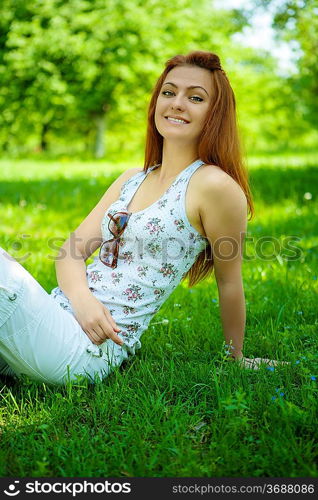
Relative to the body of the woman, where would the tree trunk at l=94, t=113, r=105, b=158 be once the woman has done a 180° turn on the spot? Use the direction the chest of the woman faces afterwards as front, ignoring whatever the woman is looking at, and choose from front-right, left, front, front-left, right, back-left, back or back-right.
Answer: front-left

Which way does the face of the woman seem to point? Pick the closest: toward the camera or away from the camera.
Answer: toward the camera

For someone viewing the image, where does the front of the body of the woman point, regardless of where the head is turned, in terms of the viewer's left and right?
facing the viewer and to the left of the viewer
